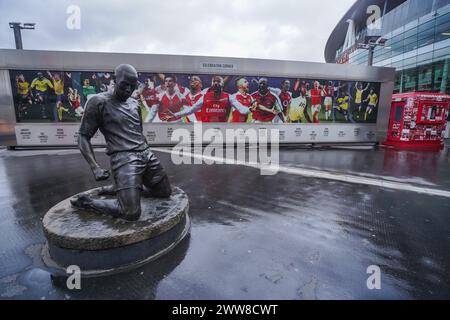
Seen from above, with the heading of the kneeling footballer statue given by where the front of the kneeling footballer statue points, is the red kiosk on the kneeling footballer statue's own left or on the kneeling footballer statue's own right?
on the kneeling footballer statue's own left

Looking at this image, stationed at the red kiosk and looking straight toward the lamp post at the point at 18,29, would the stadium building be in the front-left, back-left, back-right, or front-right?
back-right

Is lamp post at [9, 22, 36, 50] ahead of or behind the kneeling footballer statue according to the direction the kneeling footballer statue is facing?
behind
